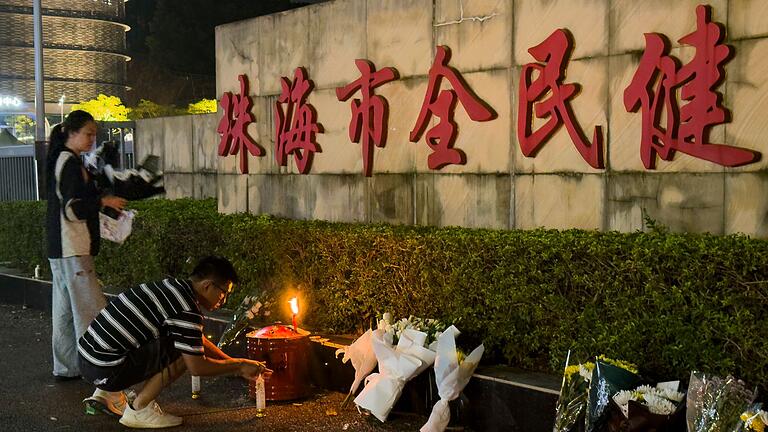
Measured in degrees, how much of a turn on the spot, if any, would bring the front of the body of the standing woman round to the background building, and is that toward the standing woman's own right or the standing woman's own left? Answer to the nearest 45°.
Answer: approximately 90° to the standing woman's own left

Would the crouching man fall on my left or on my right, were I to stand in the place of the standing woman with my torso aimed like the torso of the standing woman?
on my right

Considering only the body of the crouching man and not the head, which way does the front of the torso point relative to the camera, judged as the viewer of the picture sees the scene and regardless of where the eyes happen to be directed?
to the viewer's right

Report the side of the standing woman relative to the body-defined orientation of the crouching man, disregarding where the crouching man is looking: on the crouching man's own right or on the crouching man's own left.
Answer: on the crouching man's own left

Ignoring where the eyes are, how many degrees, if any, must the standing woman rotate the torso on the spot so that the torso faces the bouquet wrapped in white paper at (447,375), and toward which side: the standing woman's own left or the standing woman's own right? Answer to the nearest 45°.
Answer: approximately 45° to the standing woman's own right

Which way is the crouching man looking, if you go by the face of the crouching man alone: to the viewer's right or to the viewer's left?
to the viewer's right

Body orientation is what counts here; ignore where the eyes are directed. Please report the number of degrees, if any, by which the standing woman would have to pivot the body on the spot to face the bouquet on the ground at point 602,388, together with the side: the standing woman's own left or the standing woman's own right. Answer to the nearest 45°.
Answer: approximately 45° to the standing woman's own right

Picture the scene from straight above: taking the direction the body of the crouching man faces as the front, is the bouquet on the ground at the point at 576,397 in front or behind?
in front

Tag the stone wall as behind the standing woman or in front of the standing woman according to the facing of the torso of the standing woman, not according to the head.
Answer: in front

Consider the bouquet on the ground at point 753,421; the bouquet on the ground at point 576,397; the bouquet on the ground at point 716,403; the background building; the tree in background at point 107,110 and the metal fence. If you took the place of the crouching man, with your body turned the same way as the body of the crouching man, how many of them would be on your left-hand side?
3

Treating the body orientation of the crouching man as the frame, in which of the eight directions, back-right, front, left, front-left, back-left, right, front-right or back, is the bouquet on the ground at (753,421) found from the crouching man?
front-right

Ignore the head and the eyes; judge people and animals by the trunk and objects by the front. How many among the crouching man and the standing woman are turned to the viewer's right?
2

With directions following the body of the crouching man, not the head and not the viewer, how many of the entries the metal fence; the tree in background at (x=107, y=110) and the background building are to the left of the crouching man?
3

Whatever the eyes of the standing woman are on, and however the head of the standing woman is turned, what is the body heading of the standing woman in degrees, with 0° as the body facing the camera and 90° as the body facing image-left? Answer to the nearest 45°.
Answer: approximately 270°
